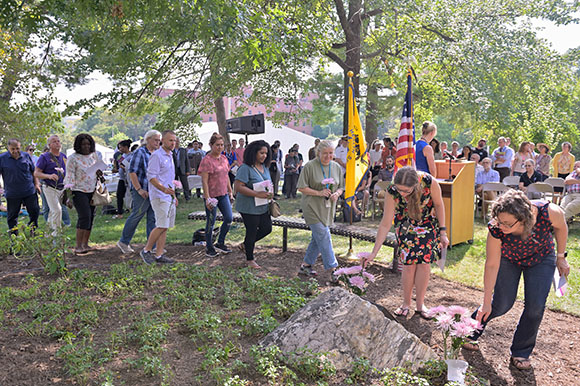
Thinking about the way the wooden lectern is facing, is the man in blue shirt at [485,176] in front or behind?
in front

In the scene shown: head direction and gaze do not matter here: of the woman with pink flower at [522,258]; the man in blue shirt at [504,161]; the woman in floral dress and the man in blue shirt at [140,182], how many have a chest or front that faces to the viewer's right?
1

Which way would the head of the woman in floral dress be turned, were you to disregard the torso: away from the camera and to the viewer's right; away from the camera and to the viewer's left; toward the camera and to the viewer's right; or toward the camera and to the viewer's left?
toward the camera and to the viewer's left

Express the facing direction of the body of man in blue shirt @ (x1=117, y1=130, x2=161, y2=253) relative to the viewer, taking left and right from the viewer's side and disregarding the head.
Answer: facing to the right of the viewer

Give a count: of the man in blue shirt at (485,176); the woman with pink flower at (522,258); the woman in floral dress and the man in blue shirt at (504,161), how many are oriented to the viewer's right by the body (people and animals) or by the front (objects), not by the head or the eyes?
0

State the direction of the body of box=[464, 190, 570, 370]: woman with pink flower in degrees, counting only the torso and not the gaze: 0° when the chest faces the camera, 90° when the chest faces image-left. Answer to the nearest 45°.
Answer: approximately 45°

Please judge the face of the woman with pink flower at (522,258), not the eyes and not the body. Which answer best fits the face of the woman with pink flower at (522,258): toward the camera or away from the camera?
toward the camera

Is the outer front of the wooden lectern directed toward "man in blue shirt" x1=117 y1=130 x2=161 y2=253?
no

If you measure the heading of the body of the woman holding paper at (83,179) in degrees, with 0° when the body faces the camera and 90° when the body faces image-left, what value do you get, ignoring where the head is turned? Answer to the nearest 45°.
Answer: approximately 315°

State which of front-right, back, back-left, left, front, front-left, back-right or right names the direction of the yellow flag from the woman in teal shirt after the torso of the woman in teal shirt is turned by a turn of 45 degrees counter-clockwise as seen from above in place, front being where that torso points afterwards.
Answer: front-left

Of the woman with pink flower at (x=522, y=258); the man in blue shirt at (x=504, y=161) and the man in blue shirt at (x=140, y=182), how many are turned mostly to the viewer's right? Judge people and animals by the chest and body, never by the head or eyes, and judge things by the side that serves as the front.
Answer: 1

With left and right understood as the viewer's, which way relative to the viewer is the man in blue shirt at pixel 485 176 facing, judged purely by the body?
facing the viewer and to the left of the viewer

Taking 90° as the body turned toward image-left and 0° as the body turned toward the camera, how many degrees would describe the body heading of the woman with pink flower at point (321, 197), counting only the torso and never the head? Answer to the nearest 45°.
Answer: approximately 315°

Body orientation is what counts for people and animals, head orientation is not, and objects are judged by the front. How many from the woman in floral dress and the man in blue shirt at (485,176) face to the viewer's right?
0

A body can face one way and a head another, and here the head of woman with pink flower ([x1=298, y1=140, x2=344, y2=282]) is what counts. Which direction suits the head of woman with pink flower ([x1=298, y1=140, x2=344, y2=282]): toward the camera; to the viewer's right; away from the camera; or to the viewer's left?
toward the camera

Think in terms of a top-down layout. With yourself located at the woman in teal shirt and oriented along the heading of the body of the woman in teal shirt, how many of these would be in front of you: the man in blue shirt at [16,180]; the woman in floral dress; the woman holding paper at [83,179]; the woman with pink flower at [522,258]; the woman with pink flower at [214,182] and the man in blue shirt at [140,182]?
2

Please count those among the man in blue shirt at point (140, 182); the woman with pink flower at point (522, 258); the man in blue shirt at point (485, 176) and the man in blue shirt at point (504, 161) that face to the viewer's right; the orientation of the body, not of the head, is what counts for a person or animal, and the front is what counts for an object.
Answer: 1

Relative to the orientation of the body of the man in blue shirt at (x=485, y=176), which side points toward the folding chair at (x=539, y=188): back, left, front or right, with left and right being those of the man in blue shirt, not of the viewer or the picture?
left

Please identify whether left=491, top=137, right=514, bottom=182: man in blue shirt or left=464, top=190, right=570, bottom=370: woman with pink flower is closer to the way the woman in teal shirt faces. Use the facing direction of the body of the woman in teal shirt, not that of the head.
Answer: the woman with pink flower

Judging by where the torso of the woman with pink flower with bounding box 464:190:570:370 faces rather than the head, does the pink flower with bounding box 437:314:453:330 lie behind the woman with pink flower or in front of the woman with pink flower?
in front

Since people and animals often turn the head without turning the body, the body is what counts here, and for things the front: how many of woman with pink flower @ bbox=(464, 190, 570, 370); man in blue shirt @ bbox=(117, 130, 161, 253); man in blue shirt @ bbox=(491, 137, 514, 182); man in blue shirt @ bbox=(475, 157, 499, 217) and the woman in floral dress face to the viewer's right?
1
